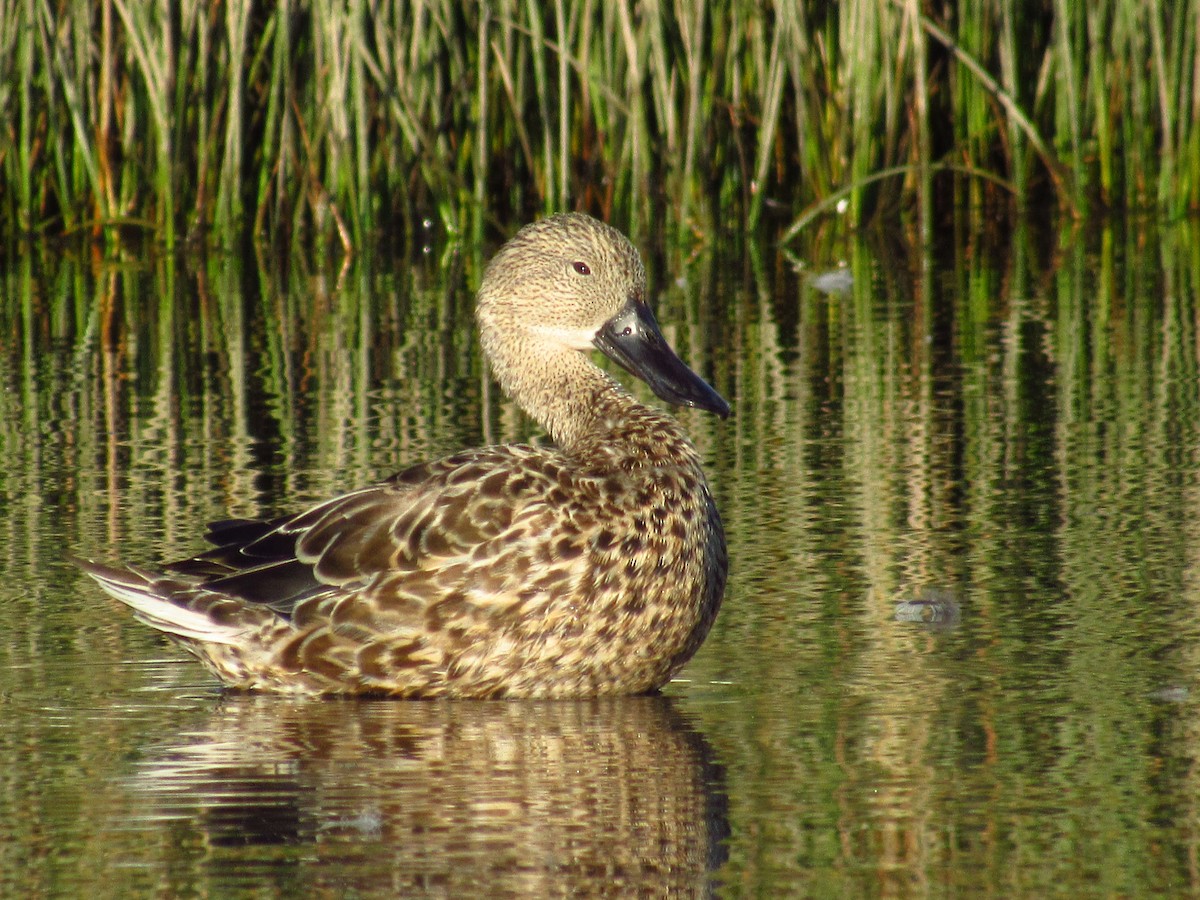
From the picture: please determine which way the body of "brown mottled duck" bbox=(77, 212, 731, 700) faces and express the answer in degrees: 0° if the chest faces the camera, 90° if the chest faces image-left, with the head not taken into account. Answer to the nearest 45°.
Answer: approximately 270°
